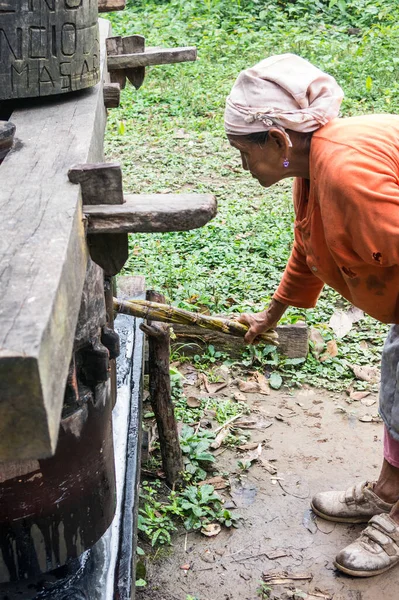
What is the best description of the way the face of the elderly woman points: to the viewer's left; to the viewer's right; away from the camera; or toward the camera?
to the viewer's left

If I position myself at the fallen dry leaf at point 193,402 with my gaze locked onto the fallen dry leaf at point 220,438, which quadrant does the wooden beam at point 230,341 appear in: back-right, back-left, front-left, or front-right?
back-left

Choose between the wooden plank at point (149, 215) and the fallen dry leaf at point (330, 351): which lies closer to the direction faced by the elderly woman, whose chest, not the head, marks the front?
the wooden plank

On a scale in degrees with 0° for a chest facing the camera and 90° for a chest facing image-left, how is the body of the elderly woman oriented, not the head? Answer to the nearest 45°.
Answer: approximately 90°

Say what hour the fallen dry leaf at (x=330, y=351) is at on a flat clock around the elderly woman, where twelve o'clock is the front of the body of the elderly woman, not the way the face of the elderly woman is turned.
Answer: The fallen dry leaf is roughly at 3 o'clock from the elderly woman.

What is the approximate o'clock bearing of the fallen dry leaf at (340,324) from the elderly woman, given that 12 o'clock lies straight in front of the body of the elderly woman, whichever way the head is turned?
The fallen dry leaf is roughly at 3 o'clock from the elderly woman.

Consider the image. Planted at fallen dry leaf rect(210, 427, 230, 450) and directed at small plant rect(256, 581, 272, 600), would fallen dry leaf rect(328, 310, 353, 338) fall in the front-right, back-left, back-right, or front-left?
back-left

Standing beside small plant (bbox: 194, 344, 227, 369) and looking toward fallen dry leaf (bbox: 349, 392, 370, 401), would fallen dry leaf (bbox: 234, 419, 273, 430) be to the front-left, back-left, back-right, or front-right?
front-right

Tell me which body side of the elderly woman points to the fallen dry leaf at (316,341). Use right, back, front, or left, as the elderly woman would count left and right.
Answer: right
